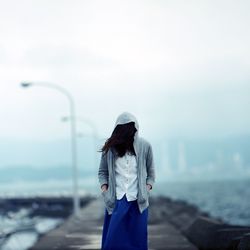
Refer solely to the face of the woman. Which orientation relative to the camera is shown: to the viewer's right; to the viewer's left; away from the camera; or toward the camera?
toward the camera

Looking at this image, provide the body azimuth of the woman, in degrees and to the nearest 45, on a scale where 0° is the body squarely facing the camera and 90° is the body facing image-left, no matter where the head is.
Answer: approximately 0°
